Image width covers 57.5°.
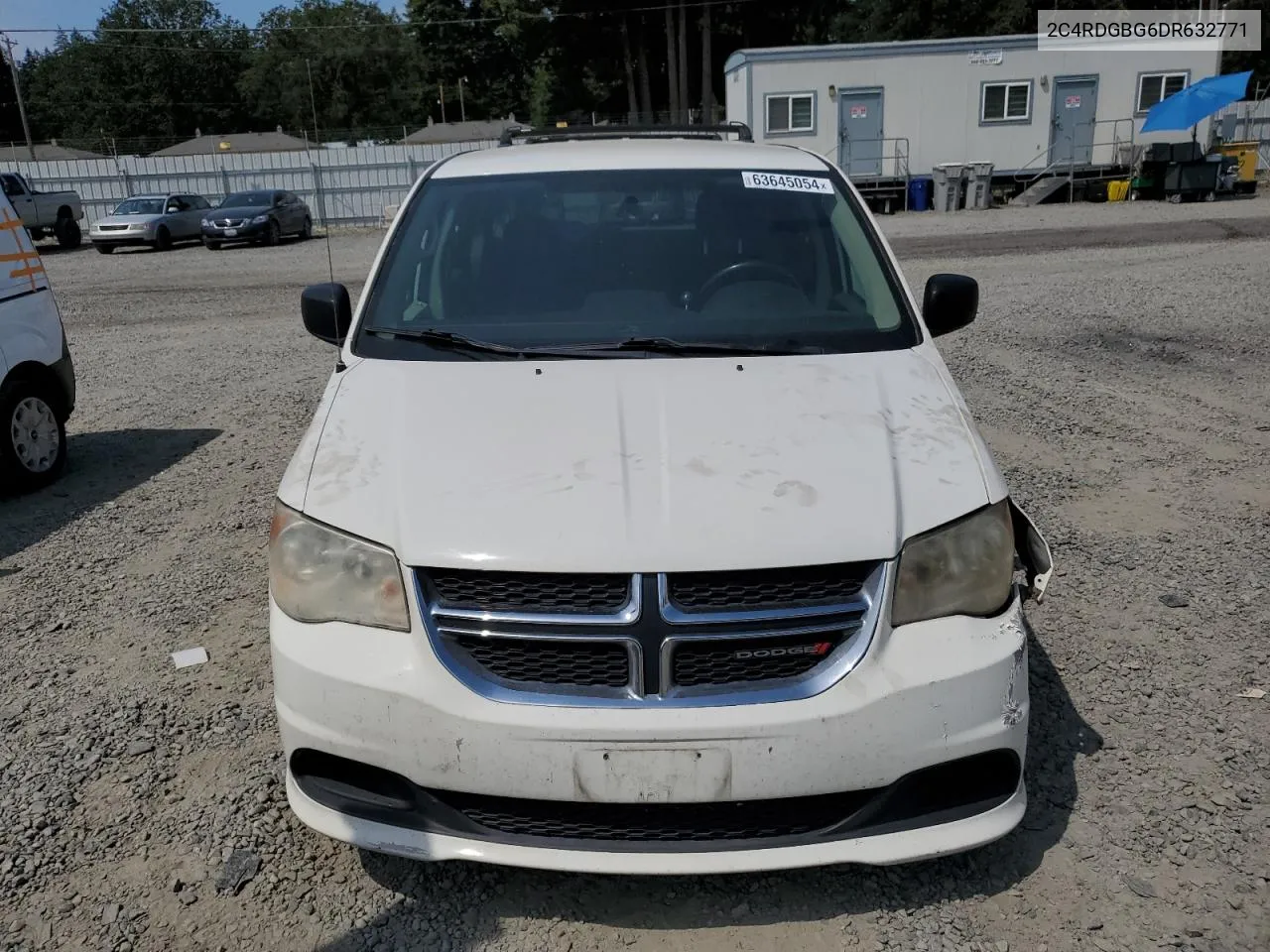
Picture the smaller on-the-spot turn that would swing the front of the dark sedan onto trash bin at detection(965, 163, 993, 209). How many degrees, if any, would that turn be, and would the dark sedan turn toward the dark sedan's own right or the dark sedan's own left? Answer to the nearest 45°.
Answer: approximately 135° to the dark sedan's own left

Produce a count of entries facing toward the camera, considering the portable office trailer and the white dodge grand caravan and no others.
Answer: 2

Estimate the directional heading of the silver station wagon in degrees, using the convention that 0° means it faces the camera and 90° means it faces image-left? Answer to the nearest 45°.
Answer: approximately 45°

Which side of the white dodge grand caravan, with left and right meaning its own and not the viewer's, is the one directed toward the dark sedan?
back

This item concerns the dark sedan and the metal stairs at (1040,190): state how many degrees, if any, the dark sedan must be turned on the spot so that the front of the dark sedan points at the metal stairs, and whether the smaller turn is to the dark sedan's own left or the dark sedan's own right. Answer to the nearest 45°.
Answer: approximately 135° to the dark sedan's own left

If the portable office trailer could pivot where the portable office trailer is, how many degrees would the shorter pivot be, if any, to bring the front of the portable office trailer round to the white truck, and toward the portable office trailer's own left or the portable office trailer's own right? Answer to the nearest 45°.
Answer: approximately 90° to the portable office trailer's own right

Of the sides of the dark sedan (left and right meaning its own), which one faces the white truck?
right

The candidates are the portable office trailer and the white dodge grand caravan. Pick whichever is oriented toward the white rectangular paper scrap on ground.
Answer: the portable office trailer
